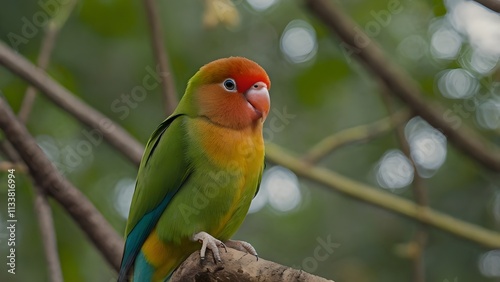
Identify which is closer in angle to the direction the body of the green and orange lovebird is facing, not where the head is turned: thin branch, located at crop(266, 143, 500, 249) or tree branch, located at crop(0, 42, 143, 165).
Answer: the thin branch

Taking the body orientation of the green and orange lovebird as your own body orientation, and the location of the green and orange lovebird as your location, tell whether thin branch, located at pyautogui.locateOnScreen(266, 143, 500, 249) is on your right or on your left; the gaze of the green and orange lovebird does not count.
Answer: on your left

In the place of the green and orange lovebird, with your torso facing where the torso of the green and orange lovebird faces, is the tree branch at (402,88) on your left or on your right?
on your left

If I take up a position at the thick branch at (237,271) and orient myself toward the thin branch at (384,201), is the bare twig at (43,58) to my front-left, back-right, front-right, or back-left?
front-left

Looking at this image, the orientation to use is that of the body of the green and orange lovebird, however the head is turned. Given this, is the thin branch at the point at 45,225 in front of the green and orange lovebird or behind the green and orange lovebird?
behind

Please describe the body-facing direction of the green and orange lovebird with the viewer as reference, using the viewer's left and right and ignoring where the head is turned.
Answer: facing the viewer and to the right of the viewer

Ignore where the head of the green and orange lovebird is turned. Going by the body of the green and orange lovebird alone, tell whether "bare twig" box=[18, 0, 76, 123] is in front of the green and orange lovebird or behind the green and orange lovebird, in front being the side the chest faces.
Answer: behind
